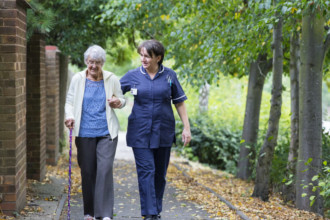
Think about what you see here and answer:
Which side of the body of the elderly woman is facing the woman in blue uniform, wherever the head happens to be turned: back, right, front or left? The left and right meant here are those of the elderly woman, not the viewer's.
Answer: left

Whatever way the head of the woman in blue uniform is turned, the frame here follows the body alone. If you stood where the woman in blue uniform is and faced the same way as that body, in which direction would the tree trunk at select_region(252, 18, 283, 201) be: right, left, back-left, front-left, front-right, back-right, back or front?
back-left

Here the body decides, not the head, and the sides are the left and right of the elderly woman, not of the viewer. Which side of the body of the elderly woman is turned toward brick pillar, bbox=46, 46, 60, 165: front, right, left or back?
back

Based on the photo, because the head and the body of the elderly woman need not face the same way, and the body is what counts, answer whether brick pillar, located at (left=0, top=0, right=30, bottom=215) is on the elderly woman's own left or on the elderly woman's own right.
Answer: on the elderly woman's own right

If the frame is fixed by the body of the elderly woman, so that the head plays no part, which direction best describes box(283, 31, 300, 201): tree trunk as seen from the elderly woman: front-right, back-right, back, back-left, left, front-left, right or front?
back-left

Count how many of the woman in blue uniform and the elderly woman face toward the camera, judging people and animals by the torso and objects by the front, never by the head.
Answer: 2

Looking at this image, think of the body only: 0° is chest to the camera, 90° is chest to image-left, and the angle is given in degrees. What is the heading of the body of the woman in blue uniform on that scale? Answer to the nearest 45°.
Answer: approximately 0°

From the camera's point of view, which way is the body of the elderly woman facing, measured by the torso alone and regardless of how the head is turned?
toward the camera

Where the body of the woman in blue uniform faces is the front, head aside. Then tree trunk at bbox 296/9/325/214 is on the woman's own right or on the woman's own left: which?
on the woman's own left

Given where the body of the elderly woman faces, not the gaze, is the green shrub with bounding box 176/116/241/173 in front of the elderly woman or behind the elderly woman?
behind

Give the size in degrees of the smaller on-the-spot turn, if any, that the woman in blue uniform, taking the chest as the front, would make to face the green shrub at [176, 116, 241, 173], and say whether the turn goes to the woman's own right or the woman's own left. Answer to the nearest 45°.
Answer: approximately 180°
